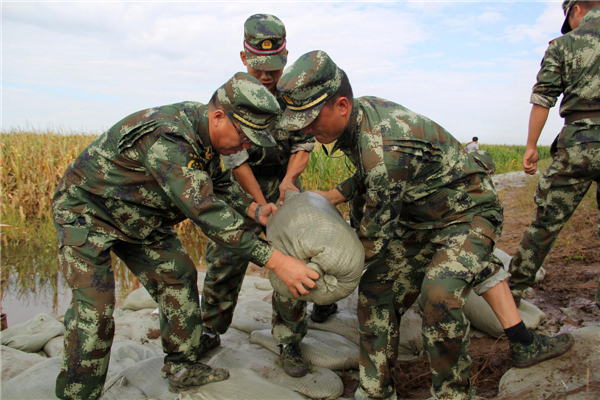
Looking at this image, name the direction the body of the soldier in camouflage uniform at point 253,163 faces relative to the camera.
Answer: toward the camera

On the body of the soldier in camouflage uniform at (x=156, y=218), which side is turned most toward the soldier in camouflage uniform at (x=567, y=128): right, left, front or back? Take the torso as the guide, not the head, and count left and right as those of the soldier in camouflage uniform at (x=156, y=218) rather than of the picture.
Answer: front

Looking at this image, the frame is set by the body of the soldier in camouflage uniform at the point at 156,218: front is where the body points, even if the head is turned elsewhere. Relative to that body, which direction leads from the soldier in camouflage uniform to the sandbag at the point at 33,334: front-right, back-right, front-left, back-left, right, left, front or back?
back-left

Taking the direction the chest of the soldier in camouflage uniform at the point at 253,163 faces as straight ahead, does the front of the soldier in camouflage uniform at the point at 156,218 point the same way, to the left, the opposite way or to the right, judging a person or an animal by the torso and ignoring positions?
to the left

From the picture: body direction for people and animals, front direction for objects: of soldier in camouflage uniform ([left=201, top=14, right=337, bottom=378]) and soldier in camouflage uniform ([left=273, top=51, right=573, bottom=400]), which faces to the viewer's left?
soldier in camouflage uniform ([left=273, top=51, right=573, bottom=400])

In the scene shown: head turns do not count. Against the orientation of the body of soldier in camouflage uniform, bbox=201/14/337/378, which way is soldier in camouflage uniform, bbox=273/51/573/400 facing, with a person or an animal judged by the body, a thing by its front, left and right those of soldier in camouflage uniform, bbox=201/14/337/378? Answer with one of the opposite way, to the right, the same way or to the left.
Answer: to the right

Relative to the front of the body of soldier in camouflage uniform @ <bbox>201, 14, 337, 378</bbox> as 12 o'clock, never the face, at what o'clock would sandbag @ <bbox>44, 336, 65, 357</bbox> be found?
The sandbag is roughly at 3 o'clock from the soldier in camouflage uniform.

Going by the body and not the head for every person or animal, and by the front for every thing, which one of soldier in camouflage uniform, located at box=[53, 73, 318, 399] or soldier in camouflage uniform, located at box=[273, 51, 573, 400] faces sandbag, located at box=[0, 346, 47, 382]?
soldier in camouflage uniform, located at box=[273, 51, 573, 400]

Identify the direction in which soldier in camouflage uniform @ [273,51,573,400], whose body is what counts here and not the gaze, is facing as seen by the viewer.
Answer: to the viewer's left

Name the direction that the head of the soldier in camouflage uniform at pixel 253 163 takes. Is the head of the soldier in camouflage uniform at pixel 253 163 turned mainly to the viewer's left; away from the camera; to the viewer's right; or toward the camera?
toward the camera

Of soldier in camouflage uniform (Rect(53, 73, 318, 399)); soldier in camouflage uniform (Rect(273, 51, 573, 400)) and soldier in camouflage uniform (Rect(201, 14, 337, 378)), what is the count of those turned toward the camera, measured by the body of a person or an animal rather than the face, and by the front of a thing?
1

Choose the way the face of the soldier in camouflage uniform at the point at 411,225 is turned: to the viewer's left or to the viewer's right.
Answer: to the viewer's left

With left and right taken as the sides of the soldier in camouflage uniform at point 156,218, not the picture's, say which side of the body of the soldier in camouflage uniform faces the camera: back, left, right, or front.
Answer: right

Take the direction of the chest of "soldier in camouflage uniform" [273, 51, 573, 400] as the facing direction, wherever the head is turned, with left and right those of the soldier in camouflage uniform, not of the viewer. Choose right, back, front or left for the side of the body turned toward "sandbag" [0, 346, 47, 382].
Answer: front

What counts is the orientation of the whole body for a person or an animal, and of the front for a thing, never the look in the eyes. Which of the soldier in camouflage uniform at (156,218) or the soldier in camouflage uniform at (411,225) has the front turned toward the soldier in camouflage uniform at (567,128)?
the soldier in camouflage uniform at (156,218)
